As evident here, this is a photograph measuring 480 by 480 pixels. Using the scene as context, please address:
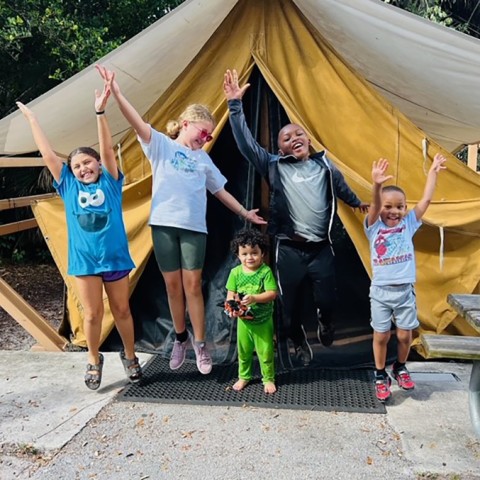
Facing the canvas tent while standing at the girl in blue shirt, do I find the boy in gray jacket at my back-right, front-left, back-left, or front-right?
front-right

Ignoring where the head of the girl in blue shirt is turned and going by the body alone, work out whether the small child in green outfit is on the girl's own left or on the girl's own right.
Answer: on the girl's own left

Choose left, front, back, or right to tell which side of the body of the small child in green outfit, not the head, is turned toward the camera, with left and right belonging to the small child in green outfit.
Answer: front

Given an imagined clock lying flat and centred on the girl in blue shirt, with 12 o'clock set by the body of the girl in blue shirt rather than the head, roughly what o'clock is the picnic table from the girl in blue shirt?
The picnic table is roughly at 10 o'clock from the girl in blue shirt.

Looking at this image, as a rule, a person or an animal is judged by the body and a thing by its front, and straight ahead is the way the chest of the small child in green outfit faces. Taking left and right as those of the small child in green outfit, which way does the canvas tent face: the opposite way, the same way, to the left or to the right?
the same way

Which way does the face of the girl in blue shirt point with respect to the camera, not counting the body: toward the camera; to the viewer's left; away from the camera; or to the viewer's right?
toward the camera

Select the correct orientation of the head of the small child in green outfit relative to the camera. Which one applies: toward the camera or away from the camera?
toward the camera

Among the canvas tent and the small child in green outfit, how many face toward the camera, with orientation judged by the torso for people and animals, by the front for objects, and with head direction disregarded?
2

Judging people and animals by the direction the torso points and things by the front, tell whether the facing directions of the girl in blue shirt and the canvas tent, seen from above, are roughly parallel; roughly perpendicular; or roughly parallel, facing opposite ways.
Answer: roughly parallel

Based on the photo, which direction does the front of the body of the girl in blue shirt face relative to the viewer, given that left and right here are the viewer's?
facing the viewer

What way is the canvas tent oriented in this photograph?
toward the camera
